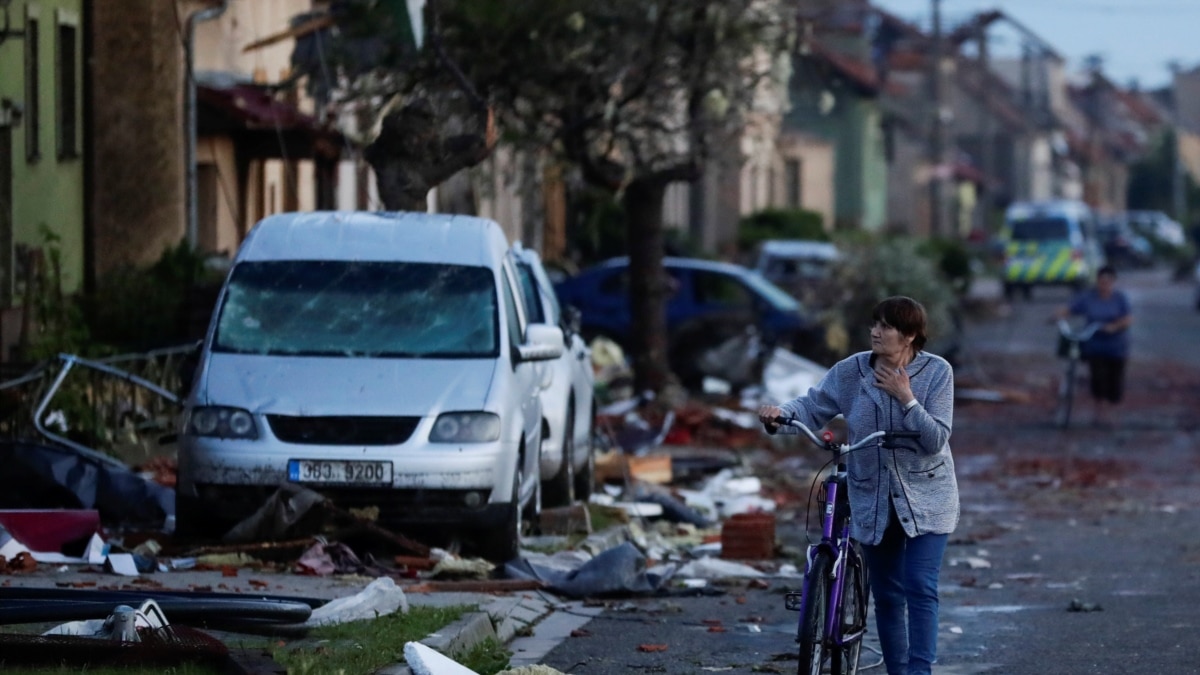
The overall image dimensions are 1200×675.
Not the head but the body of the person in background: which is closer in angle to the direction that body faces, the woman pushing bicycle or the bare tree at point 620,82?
the woman pushing bicycle

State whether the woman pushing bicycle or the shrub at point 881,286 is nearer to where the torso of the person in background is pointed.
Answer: the woman pushing bicycle

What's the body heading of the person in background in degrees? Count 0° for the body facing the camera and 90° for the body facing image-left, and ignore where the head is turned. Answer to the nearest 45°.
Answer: approximately 0°

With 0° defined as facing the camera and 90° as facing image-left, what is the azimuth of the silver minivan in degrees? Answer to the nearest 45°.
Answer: approximately 0°

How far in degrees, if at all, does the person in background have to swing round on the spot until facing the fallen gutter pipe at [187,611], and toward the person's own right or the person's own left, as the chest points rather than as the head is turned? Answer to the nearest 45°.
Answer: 0° — they already face it

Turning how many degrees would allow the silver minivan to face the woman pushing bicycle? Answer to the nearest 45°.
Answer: approximately 45° to its left

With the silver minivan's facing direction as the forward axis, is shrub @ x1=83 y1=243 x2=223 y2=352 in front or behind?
behind

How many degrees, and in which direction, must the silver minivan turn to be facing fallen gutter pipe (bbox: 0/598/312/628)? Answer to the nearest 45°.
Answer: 0° — it already faces it

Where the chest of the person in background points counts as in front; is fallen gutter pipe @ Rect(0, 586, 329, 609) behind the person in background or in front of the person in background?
in front

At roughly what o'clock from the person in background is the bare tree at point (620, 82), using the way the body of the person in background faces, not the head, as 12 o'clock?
The bare tree is roughly at 2 o'clock from the person in background.

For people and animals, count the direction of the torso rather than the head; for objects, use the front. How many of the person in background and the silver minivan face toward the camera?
2
